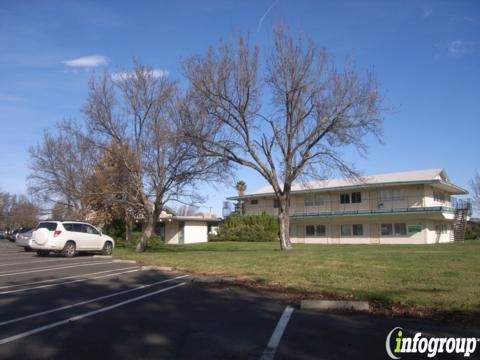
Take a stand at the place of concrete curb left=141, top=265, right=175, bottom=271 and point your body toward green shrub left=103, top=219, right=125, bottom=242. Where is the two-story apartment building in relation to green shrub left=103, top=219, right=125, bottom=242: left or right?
right

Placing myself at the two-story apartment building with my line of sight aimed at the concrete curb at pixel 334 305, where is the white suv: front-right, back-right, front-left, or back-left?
front-right

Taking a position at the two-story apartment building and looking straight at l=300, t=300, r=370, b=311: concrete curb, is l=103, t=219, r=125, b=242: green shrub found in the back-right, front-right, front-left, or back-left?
front-right

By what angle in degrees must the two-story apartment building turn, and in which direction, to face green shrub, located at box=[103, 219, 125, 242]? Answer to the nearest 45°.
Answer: approximately 45° to its right

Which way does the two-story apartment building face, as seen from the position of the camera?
facing the viewer and to the left of the viewer

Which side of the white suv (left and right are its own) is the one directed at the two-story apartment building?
front

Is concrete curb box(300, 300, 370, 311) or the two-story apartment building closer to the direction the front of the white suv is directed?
the two-story apartment building

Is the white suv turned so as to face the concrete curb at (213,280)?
no

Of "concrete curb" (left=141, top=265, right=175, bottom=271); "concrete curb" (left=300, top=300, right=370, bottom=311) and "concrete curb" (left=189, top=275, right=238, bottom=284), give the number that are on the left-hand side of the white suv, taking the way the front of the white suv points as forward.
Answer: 0

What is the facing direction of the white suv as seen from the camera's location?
facing away from the viewer and to the right of the viewer

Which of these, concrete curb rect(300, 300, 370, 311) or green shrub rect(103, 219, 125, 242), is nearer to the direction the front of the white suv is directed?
the green shrub

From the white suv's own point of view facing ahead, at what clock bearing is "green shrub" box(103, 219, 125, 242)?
The green shrub is roughly at 11 o'clock from the white suv.

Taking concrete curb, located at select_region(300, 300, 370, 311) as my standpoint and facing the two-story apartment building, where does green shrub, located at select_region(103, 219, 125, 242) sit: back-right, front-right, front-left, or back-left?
front-left

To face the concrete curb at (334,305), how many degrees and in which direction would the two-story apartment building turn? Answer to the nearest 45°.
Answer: approximately 45° to its left

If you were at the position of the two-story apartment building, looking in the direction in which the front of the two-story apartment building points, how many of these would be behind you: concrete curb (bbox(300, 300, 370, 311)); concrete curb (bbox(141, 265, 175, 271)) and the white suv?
0
